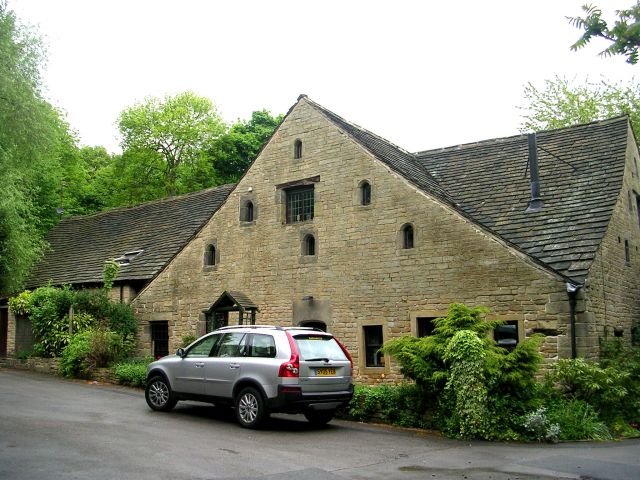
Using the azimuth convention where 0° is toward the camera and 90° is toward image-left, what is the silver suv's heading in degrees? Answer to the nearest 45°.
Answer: approximately 135°

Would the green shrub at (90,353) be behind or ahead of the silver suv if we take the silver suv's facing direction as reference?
ahead

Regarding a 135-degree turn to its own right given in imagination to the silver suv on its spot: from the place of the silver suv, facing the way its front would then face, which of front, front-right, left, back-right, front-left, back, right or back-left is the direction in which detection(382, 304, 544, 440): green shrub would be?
front

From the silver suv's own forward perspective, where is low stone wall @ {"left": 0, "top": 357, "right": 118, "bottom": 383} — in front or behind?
in front

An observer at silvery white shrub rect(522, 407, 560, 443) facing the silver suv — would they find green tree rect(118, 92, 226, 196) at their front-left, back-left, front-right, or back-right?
front-right

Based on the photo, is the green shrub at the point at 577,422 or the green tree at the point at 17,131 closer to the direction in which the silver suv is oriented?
the green tree

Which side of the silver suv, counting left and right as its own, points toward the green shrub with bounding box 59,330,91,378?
front

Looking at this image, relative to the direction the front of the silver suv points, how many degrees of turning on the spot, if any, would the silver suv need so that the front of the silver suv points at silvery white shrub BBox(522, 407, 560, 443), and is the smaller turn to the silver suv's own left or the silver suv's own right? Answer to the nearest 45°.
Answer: approximately 135° to the silver suv's own right

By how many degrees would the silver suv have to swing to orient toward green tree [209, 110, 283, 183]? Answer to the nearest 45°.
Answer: approximately 45° to its right
